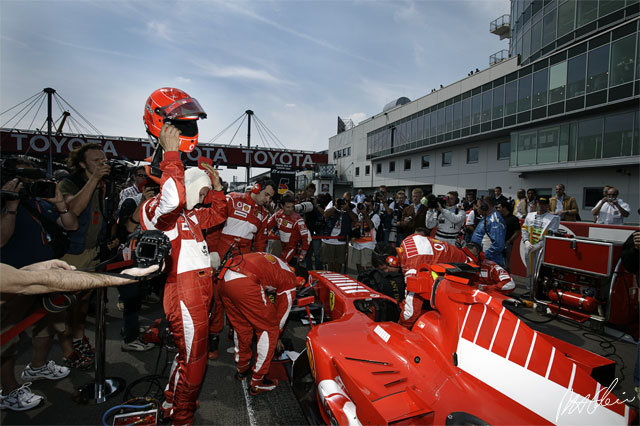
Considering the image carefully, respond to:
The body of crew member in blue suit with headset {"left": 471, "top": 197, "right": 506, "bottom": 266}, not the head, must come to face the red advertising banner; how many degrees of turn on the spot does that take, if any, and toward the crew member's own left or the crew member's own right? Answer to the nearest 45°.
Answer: approximately 45° to the crew member's own right

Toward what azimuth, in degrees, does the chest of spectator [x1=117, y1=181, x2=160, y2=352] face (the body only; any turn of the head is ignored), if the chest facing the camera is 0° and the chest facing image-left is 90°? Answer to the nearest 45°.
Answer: approximately 270°

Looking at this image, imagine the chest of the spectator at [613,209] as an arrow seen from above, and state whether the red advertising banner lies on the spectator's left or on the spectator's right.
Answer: on the spectator's right

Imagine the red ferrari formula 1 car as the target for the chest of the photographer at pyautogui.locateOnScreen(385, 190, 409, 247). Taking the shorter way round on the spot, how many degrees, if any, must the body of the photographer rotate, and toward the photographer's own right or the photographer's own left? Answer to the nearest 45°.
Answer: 0° — they already face it

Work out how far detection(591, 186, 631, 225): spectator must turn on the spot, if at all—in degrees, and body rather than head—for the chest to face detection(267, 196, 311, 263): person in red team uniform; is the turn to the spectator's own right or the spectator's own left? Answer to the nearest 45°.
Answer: approximately 45° to the spectator's own right

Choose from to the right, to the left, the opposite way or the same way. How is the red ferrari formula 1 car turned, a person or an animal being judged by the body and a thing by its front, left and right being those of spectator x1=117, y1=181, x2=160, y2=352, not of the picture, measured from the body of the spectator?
to the left

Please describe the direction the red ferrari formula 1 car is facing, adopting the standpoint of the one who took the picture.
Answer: facing away from the viewer and to the left of the viewer
